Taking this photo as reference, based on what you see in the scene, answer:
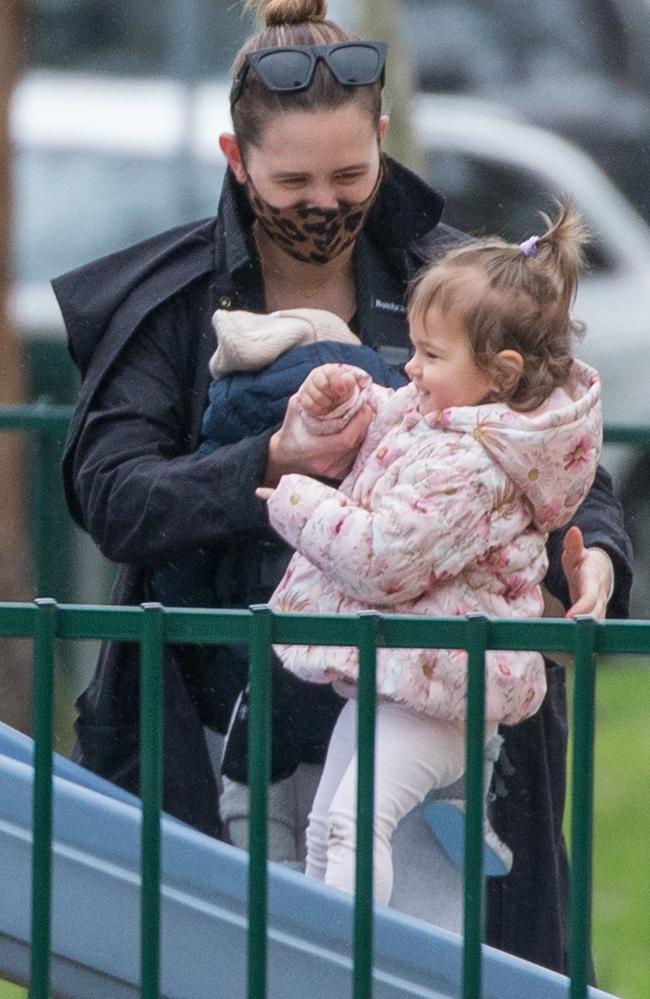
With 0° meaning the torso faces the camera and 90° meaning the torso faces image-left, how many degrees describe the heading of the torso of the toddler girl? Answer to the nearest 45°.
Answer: approximately 90°

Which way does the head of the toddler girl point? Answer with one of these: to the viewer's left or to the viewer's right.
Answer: to the viewer's left

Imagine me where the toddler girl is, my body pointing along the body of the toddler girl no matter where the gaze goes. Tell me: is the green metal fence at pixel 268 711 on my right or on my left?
on my left
